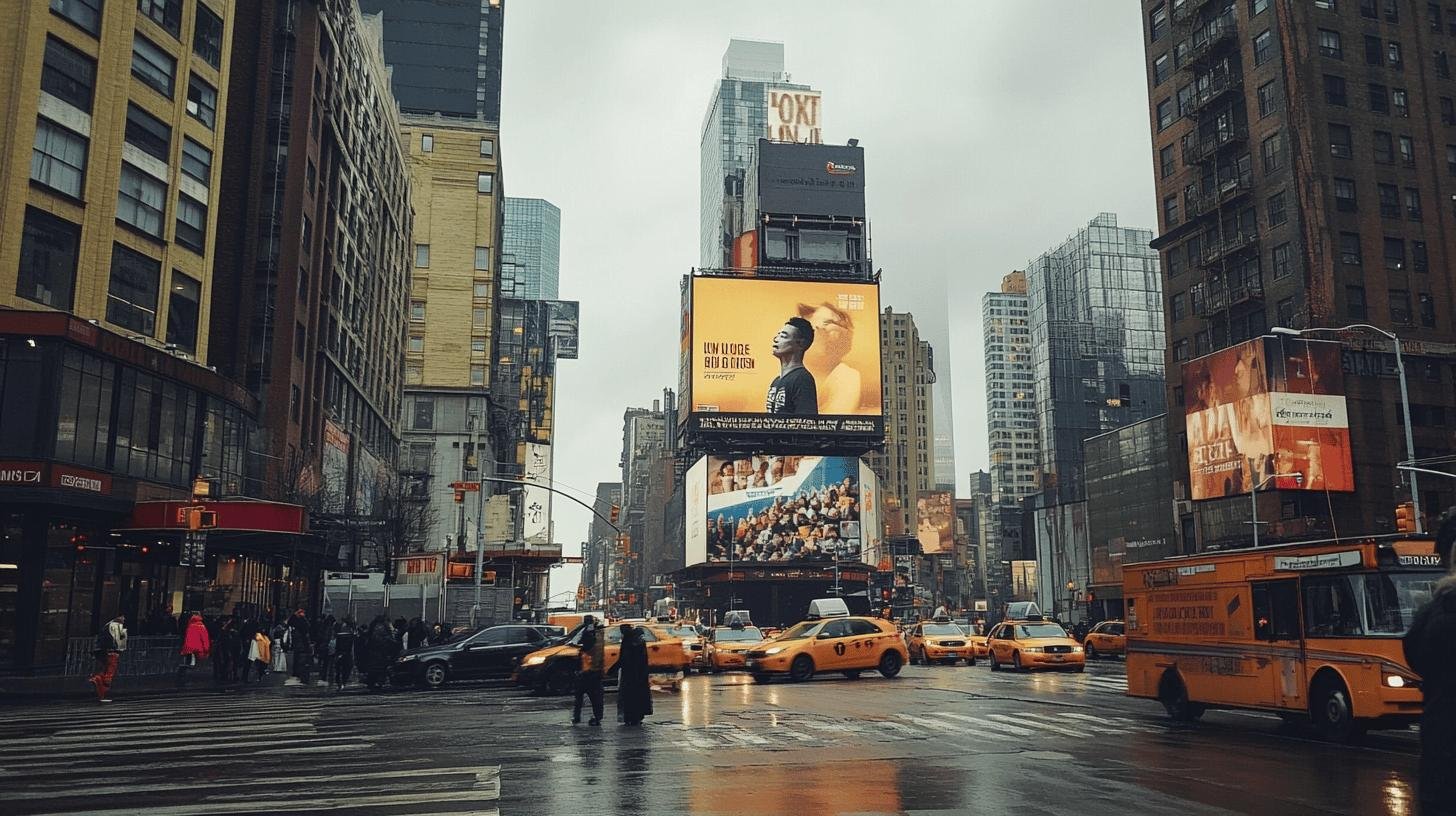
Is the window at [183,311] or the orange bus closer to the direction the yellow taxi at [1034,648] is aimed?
the orange bus

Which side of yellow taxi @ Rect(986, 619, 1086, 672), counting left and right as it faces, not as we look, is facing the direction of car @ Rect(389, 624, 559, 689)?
right

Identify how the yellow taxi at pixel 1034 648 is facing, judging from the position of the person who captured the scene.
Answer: facing the viewer and to the right of the viewer

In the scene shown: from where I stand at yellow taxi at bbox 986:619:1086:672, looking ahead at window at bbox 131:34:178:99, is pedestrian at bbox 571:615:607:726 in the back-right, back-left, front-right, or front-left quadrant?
front-left

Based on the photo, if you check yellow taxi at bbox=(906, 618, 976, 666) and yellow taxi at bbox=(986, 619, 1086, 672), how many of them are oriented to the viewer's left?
0

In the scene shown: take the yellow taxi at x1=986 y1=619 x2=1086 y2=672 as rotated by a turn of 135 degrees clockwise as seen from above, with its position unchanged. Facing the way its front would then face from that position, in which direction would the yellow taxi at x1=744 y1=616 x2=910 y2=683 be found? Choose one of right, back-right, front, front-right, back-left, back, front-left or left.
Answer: front-left

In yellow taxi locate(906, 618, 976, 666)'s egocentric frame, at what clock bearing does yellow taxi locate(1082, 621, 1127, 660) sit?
yellow taxi locate(1082, 621, 1127, 660) is roughly at 9 o'clock from yellow taxi locate(906, 618, 976, 666).

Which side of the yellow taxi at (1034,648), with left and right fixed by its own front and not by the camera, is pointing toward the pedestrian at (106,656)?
right

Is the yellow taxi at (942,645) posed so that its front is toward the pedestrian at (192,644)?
no

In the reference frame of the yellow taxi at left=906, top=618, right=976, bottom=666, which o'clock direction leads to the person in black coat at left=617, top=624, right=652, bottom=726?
The person in black coat is roughly at 2 o'clock from the yellow taxi.

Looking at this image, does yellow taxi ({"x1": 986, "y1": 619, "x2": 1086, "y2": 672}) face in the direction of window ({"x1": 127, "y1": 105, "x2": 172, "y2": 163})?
no

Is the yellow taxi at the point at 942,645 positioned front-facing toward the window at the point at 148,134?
no

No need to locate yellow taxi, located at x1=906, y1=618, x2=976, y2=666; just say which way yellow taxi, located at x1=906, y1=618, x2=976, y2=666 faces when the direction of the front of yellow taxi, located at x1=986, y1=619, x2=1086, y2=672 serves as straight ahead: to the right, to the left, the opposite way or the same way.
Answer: the same way

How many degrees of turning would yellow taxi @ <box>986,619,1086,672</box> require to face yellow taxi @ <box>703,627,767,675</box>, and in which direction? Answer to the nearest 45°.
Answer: approximately 135° to its right
